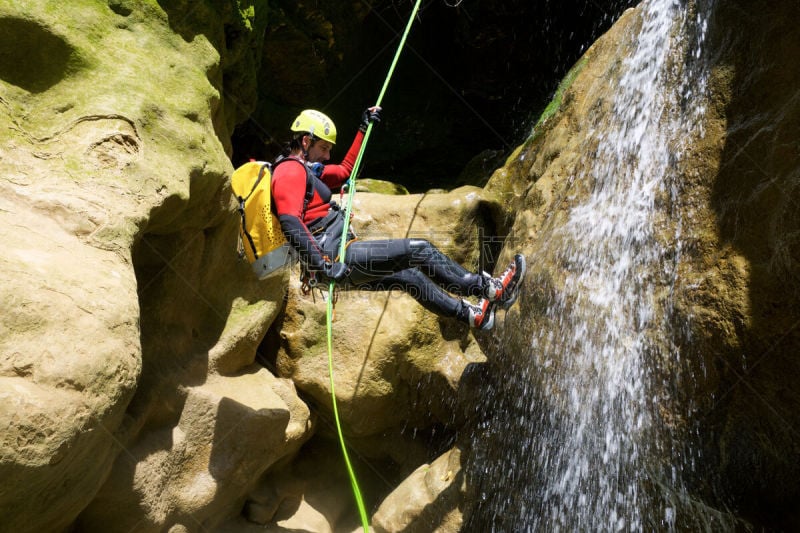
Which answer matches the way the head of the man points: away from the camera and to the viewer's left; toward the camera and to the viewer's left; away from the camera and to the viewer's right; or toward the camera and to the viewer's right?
toward the camera and to the viewer's right

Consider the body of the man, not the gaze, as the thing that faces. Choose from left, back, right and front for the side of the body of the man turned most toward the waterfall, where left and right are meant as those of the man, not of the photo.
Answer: front

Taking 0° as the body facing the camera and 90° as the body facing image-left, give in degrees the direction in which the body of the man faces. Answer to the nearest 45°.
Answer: approximately 270°
